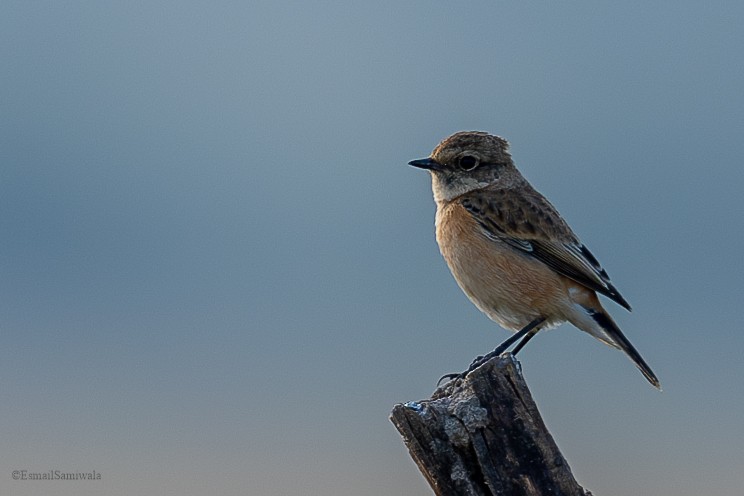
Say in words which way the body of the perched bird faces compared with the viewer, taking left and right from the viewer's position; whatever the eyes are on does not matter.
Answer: facing to the left of the viewer
